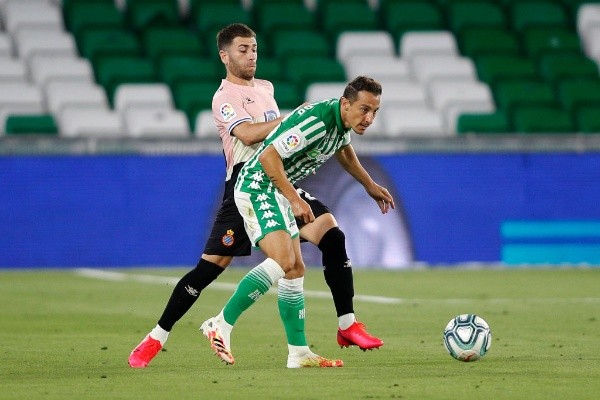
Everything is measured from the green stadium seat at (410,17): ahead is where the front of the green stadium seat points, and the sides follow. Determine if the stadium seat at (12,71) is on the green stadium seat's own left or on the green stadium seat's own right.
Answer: on the green stadium seat's own right

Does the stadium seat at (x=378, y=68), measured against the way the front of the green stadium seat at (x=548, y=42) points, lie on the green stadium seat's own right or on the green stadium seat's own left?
on the green stadium seat's own right

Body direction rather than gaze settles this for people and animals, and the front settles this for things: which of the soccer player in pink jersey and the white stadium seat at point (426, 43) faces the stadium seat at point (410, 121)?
the white stadium seat

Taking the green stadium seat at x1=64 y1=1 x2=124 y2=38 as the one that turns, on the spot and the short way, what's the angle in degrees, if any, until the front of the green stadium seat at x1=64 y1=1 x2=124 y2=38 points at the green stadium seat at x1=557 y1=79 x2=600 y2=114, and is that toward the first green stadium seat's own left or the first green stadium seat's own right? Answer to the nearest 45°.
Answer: approximately 90° to the first green stadium seat's own left

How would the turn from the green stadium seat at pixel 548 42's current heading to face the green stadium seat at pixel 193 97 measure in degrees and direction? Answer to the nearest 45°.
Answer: approximately 45° to its right

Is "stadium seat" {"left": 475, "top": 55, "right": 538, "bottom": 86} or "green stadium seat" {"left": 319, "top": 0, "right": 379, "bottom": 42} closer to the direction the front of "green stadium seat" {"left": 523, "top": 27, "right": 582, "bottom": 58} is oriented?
the stadium seat

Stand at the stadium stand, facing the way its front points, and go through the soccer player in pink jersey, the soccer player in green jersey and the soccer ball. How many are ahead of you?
3

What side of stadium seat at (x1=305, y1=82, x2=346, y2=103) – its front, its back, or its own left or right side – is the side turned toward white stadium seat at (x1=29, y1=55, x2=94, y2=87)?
right

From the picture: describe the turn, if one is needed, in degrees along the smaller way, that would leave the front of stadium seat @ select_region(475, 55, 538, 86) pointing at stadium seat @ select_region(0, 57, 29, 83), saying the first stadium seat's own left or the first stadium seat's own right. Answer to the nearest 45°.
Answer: approximately 90° to the first stadium seat's own right

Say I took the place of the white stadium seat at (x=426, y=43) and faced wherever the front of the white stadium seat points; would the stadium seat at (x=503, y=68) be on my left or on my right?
on my left
